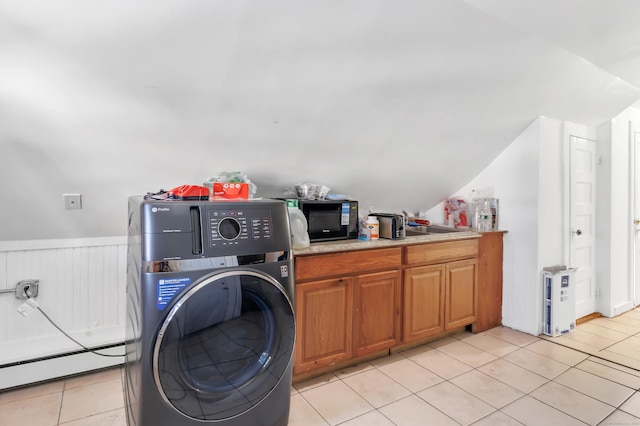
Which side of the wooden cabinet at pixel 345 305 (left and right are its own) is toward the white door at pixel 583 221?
left

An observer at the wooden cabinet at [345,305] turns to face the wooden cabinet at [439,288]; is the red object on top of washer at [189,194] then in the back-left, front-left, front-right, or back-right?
back-right

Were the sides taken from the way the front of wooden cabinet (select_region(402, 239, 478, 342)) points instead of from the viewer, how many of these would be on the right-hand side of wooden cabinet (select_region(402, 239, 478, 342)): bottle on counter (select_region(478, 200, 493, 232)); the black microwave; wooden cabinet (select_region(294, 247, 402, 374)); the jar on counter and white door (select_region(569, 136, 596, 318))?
3

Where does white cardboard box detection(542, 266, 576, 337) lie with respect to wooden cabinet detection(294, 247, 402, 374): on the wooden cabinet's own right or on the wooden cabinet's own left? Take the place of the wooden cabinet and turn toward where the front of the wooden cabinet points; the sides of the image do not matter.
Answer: on the wooden cabinet's own left

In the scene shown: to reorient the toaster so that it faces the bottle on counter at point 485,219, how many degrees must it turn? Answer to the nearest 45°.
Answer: approximately 90° to its left

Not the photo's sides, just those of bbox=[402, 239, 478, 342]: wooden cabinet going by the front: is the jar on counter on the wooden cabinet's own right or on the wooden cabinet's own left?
on the wooden cabinet's own right

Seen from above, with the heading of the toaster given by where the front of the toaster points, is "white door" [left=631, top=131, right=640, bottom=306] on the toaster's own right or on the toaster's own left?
on the toaster's own left

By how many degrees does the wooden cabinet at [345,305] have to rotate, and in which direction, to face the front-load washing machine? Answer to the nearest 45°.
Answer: approximately 90° to its right

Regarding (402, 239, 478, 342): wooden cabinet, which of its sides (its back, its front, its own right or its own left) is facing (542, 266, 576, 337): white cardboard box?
left
